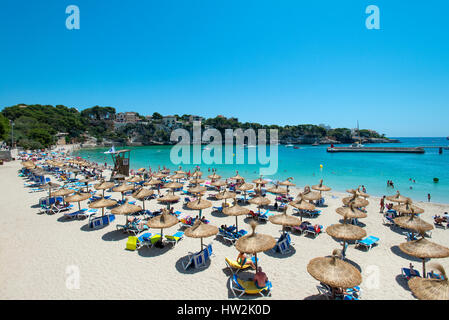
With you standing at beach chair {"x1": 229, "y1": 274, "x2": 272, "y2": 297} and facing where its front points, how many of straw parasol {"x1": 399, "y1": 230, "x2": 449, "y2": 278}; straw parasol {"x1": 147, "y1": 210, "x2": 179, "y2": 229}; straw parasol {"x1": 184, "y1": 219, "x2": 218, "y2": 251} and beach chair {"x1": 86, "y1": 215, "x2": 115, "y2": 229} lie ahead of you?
1

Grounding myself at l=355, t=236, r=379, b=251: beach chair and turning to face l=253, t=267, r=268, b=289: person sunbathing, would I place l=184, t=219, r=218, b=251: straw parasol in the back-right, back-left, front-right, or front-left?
front-right

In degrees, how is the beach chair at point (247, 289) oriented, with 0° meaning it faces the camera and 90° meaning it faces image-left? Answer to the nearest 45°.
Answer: approximately 270°

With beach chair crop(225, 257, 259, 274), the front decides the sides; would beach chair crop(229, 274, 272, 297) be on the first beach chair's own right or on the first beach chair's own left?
on the first beach chair's own right

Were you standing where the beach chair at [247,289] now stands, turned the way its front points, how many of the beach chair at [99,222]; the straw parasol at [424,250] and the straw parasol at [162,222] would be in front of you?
1

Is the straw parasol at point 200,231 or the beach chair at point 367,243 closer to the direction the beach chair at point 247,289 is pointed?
the beach chair

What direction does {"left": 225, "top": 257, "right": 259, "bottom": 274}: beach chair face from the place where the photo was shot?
facing to the right of the viewer

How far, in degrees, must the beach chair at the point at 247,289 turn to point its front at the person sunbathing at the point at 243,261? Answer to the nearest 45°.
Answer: approximately 90° to its left

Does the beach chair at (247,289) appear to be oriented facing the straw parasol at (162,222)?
no

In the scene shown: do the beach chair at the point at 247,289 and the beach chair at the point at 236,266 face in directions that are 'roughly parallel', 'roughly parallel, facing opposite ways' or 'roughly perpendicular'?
roughly parallel

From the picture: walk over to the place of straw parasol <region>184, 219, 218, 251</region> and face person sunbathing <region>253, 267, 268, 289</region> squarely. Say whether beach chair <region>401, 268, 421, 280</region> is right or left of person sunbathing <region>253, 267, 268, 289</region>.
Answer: left
